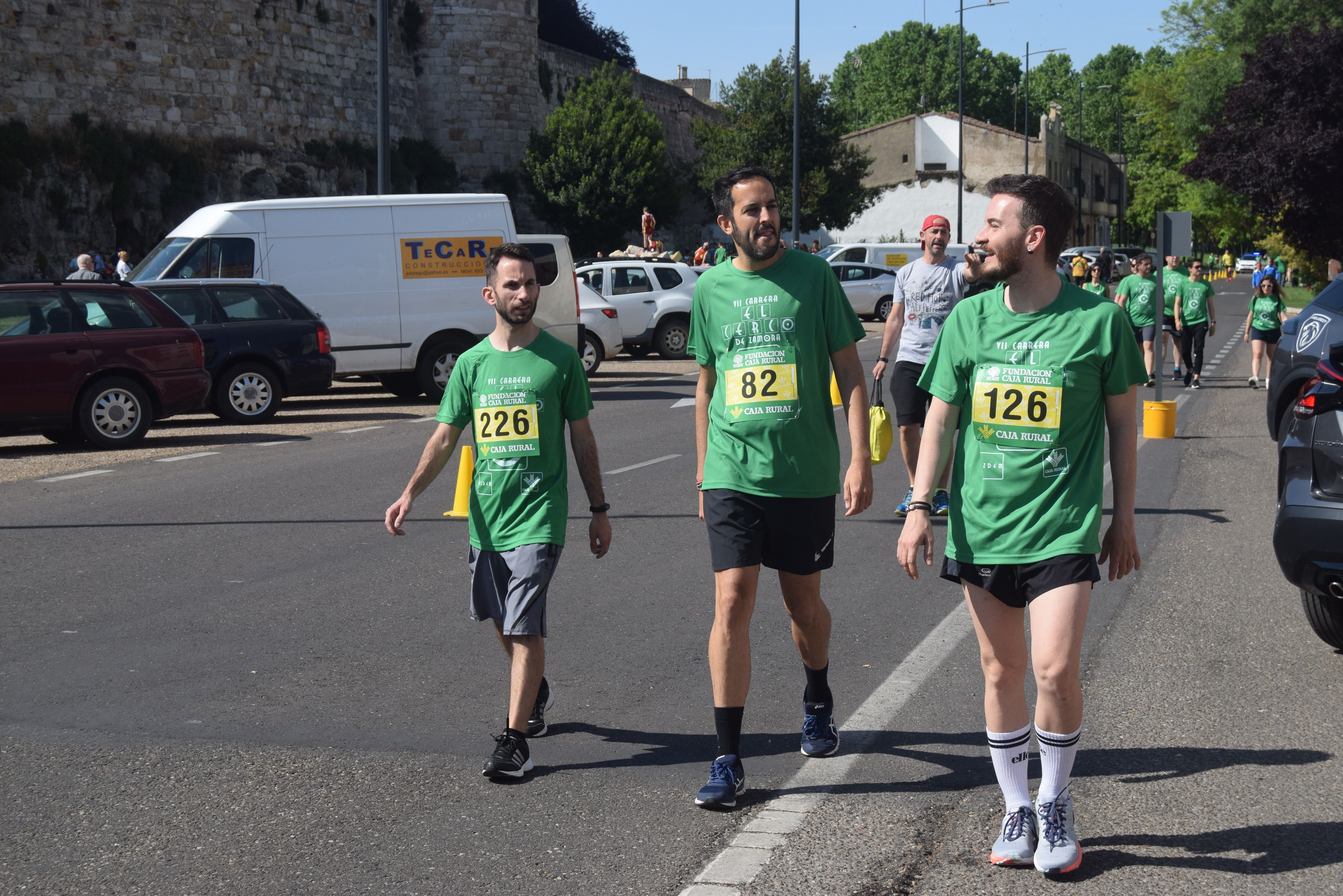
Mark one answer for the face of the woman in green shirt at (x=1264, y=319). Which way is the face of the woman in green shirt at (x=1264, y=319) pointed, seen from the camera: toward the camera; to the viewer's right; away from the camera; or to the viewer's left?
toward the camera

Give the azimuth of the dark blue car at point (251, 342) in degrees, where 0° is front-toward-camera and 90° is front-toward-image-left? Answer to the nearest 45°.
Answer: approximately 90°

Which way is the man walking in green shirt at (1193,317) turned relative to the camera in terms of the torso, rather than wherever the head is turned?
toward the camera

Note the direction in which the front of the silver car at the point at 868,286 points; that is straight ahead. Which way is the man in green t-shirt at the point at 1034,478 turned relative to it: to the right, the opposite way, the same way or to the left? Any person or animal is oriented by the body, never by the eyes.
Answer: to the left

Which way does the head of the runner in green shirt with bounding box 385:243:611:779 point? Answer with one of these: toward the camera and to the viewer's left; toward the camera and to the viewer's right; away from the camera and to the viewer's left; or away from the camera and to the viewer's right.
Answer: toward the camera and to the viewer's right

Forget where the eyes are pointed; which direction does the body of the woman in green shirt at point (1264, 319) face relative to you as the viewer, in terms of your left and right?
facing the viewer

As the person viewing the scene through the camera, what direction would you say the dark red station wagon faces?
facing to the left of the viewer

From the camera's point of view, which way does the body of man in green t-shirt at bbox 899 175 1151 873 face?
toward the camera

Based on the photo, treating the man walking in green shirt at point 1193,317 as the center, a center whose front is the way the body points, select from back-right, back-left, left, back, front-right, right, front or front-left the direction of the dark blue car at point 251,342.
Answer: front-right

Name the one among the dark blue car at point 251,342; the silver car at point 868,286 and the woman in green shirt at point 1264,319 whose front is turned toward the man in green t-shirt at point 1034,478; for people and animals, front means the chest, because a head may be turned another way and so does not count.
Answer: the woman in green shirt

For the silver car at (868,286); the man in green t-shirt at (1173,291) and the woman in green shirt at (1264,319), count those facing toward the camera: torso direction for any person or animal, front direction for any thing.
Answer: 2

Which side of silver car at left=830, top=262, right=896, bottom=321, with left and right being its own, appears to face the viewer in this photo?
left

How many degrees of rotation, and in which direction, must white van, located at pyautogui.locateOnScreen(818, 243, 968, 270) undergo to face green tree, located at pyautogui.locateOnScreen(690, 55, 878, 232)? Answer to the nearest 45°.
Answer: approximately 90° to its right

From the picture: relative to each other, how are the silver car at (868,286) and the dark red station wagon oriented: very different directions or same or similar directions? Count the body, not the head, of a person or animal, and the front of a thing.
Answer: same or similar directions

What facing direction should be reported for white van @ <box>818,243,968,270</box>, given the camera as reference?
facing to the left of the viewer

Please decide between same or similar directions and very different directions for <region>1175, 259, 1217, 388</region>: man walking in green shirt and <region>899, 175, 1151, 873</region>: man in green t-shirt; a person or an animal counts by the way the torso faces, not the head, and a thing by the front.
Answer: same or similar directions

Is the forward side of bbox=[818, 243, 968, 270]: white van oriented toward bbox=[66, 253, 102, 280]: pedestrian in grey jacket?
no
